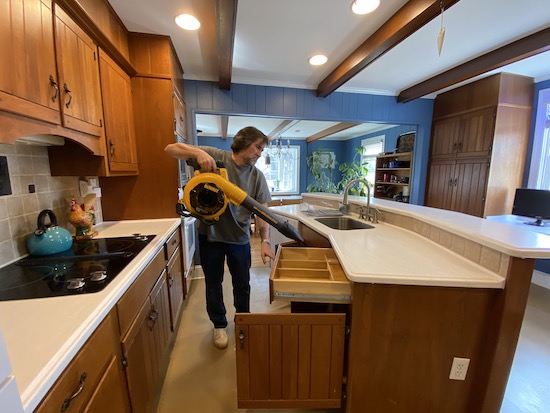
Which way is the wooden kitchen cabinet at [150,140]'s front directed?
to the viewer's right

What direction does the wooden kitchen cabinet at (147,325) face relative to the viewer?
to the viewer's right

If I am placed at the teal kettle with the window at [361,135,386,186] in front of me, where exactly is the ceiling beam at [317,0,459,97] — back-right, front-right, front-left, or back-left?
front-right

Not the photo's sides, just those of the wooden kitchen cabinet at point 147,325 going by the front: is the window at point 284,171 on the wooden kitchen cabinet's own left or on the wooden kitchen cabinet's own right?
on the wooden kitchen cabinet's own left

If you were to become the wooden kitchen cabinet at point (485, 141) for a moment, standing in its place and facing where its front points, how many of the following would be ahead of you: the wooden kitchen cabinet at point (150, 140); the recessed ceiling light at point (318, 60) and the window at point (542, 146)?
2

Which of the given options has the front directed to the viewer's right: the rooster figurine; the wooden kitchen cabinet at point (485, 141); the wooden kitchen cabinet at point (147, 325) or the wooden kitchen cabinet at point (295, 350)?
the wooden kitchen cabinet at point (147, 325)

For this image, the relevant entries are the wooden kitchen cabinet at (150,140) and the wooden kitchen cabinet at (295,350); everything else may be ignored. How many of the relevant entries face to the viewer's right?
1

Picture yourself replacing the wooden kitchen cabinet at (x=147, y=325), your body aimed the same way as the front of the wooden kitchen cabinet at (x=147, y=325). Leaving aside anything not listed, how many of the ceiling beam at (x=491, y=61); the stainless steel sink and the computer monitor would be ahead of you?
3

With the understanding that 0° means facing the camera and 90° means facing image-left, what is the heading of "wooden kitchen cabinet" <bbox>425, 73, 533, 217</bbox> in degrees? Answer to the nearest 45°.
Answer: approximately 45°

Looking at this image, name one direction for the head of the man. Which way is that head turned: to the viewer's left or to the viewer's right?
to the viewer's right

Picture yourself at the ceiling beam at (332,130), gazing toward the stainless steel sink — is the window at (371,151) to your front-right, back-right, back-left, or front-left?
back-left

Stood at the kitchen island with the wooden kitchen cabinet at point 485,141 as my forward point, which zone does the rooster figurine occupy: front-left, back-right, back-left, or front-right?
back-left
